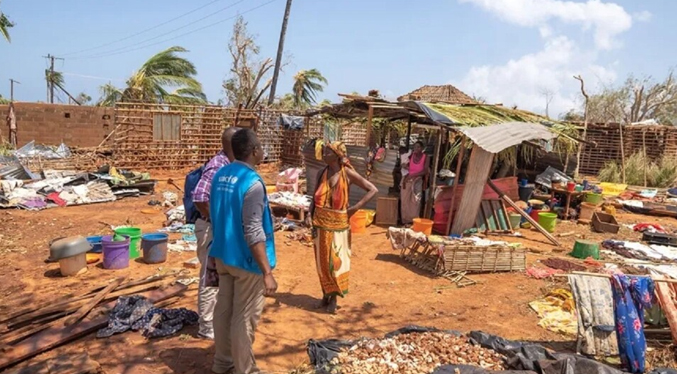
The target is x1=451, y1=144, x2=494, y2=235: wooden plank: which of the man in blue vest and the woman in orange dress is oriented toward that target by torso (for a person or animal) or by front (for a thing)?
the man in blue vest

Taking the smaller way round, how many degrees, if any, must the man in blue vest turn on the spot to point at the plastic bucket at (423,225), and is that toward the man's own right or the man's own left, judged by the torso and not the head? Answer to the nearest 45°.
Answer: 0° — they already face it

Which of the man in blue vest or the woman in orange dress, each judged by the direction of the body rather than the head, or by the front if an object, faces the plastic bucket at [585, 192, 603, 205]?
the man in blue vest

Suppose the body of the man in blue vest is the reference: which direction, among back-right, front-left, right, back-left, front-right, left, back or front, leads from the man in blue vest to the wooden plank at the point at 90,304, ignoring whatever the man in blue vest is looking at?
left

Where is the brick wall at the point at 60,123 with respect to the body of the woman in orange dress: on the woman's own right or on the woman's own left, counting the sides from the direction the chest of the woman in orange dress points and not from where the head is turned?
on the woman's own right

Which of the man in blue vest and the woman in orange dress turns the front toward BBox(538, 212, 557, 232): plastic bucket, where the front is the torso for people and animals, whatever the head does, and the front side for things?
the man in blue vest

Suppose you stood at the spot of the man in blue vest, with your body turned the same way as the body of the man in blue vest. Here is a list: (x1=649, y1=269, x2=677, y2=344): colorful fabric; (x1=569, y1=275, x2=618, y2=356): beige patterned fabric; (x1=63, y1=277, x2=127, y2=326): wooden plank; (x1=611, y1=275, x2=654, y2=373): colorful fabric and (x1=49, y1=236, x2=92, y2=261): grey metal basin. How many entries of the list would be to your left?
2

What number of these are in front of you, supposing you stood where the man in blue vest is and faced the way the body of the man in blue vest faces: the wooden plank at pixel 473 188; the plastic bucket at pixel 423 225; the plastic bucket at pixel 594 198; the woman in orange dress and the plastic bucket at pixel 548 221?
5

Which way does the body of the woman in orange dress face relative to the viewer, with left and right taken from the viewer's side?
facing the viewer and to the left of the viewer

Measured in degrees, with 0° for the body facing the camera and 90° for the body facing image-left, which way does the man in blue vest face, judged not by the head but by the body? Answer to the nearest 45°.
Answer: approximately 225°

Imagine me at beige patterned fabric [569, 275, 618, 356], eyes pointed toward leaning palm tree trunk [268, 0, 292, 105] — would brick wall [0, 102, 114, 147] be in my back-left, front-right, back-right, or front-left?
front-left

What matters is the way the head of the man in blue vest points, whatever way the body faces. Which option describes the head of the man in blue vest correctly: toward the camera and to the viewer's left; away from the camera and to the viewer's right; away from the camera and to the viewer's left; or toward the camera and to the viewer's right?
away from the camera and to the viewer's right

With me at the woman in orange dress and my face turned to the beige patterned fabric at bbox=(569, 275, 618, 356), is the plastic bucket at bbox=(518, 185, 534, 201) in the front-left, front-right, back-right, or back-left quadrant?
front-left

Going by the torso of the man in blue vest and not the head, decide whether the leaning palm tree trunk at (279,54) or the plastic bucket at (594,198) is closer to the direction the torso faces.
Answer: the plastic bucket

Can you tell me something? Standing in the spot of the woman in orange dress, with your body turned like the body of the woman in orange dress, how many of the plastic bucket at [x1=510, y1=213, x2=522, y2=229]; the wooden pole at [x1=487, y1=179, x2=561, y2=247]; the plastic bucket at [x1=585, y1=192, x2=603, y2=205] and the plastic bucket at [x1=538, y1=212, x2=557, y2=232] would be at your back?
4

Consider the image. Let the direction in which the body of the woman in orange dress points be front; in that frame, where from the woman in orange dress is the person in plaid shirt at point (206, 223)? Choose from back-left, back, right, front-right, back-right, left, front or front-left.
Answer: front

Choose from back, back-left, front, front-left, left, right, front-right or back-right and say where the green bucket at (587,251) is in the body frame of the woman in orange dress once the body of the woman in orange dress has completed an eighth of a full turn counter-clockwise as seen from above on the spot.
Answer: back-left

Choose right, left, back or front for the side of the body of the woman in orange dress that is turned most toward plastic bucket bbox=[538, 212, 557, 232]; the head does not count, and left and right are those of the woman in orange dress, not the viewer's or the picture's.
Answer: back

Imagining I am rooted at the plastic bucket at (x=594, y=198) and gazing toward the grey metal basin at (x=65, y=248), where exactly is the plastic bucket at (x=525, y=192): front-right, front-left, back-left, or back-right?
front-right

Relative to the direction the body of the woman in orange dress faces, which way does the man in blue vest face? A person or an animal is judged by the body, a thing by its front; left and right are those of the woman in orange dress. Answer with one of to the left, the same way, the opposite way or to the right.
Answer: the opposite way

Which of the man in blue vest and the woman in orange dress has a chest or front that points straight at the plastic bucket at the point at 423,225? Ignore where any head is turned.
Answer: the man in blue vest
